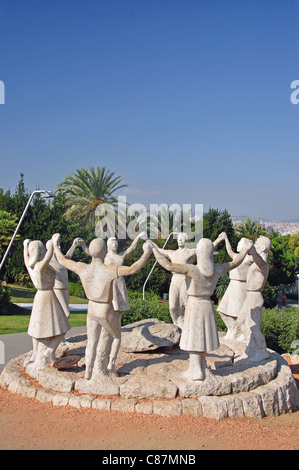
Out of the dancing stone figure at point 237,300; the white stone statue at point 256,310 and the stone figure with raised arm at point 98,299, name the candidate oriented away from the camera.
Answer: the stone figure with raised arm

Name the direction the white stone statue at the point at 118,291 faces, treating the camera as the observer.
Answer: facing the viewer

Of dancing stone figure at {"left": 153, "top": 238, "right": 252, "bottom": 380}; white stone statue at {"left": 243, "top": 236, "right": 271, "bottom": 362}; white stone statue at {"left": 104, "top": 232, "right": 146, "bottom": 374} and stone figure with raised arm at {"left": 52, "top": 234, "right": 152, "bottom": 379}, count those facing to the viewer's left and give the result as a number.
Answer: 1

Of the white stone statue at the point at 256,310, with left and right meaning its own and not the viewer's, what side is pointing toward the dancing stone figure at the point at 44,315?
front

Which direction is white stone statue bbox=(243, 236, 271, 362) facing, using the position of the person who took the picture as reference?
facing to the left of the viewer

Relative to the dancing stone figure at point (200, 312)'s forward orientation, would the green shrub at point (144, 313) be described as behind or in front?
in front

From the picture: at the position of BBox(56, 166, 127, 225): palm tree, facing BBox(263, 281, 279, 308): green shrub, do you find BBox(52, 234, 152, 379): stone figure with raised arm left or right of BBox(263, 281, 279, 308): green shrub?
right

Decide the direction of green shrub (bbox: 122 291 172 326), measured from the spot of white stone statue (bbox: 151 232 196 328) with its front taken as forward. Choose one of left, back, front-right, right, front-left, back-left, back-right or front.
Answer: back

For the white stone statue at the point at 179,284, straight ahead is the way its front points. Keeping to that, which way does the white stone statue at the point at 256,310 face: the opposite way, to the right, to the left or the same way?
to the right

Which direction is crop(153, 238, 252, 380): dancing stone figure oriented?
away from the camera

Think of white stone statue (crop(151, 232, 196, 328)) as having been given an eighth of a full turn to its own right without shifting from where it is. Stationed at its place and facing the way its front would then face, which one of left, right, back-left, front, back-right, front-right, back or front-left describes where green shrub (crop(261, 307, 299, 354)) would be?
back

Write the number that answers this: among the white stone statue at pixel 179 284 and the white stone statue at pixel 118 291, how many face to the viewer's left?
0

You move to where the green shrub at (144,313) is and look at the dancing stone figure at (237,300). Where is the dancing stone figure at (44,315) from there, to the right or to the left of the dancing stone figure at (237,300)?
right

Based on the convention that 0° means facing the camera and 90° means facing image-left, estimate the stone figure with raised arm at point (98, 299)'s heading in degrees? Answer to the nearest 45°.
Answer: approximately 180°

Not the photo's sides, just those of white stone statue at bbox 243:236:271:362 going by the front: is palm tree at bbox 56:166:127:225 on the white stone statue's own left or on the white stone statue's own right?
on the white stone statue's own right

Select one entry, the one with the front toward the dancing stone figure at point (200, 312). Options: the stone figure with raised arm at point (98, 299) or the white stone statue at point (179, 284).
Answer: the white stone statue

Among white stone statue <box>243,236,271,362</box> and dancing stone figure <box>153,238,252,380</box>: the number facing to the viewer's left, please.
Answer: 1
